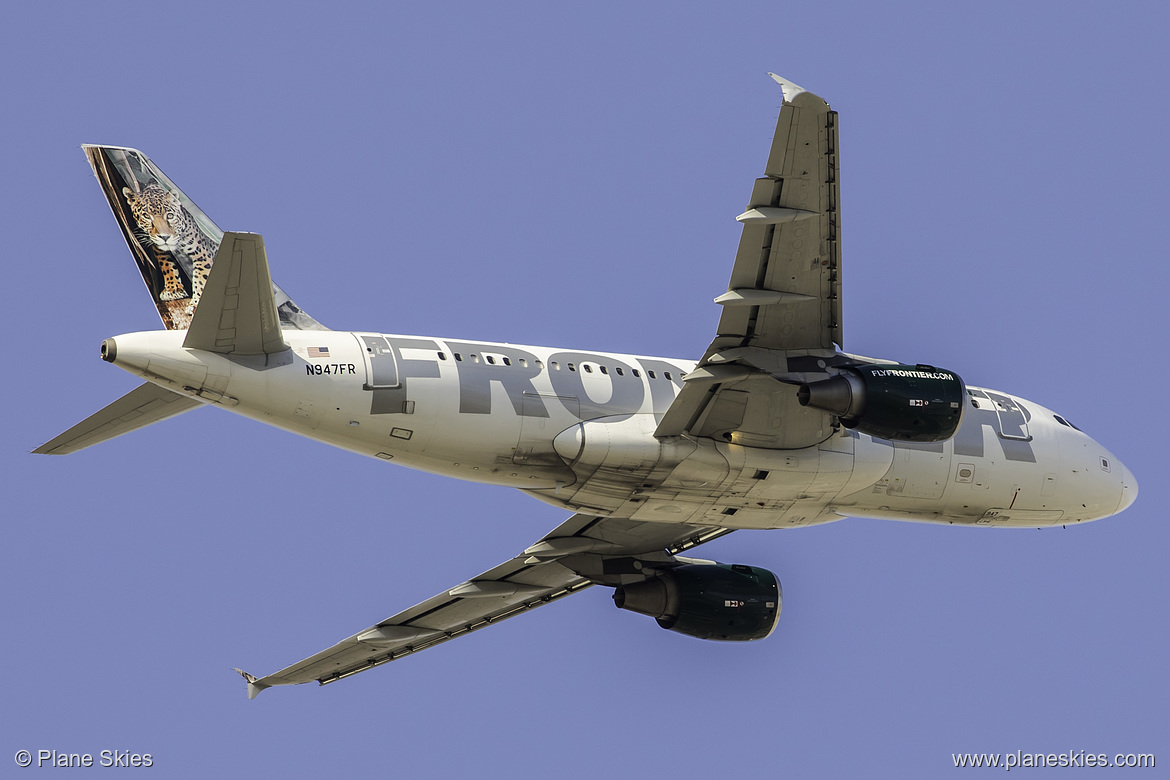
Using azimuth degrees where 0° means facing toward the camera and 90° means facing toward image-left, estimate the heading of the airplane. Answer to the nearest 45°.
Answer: approximately 225°
